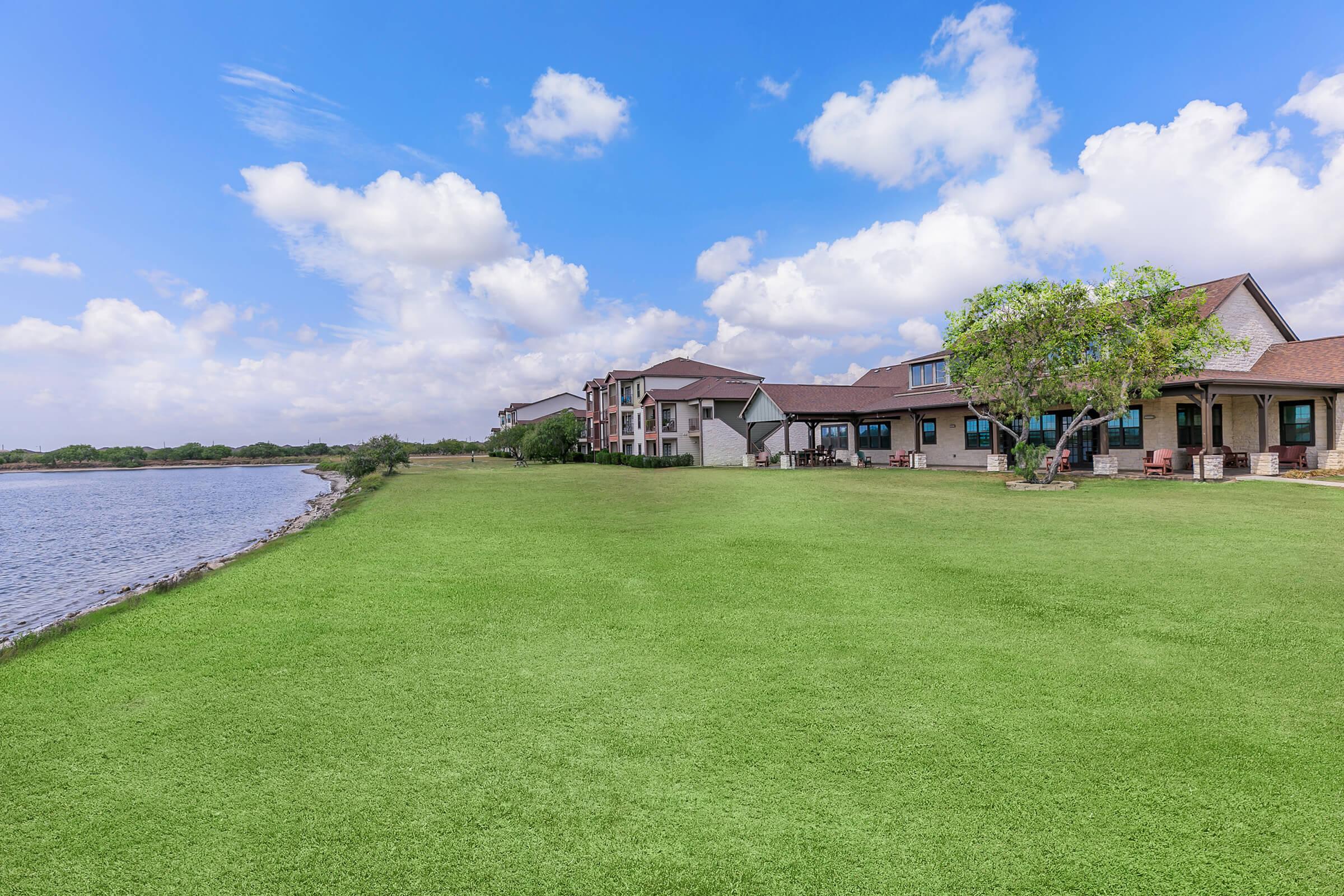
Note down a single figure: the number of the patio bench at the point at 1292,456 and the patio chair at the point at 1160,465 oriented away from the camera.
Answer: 0

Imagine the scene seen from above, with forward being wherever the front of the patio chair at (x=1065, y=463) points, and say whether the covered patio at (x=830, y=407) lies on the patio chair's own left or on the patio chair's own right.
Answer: on the patio chair's own right

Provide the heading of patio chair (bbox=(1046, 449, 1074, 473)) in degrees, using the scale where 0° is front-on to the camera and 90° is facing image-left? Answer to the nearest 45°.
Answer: approximately 45°

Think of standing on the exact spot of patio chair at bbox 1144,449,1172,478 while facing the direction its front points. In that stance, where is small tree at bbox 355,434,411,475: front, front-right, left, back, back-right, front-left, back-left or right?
front-right

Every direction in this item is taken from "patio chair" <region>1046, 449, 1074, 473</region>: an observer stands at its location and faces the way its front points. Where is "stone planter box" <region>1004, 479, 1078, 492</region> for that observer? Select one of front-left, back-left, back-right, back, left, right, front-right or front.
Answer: front-left

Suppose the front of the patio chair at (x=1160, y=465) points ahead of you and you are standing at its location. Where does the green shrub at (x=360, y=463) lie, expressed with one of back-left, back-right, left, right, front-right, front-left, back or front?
front-right

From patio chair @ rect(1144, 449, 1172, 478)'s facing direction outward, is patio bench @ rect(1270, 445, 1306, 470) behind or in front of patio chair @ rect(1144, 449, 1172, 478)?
behind

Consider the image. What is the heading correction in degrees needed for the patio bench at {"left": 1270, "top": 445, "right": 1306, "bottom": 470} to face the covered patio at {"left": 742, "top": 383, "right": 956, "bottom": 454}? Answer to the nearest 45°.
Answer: approximately 45° to its right

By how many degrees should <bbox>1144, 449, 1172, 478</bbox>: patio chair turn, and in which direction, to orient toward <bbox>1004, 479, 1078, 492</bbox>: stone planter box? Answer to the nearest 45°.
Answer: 0° — it already faces it
